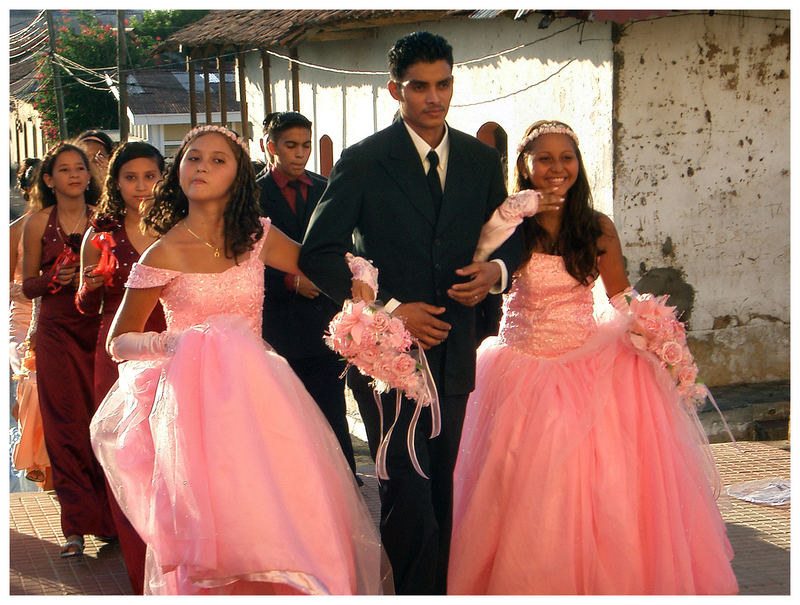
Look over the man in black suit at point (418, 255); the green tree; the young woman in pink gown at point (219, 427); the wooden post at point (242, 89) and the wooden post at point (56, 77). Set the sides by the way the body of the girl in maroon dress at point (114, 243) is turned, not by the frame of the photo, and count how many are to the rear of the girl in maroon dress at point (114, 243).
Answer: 3

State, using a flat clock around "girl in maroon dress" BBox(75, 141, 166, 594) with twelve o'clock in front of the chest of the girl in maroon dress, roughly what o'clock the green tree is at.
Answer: The green tree is roughly at 6 o'clock from the girl in maroon dress.

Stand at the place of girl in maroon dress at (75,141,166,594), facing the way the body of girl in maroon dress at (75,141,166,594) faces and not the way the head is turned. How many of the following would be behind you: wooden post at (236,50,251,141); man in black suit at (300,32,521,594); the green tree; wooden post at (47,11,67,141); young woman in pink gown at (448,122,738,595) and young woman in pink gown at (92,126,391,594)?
3

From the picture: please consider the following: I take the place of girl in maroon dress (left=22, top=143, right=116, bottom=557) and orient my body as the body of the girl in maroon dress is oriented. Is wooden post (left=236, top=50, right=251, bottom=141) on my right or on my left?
on my left

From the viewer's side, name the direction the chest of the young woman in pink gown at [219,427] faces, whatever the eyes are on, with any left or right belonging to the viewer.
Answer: facing the viewer

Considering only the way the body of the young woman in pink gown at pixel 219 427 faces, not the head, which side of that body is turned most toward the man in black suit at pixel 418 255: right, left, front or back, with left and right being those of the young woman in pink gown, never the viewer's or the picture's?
left

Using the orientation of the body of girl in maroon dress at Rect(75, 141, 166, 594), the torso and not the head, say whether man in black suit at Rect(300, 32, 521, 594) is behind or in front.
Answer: in front

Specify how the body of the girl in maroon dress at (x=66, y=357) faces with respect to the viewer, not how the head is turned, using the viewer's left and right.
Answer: facing the viewer and to the right of the viewer

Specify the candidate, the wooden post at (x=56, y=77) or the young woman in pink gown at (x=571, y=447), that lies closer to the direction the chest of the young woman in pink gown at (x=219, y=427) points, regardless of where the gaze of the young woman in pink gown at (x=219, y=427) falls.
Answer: the young woman in pink gown

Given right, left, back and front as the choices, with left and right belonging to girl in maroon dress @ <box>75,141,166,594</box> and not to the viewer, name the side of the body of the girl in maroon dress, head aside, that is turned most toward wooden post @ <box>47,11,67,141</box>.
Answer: back

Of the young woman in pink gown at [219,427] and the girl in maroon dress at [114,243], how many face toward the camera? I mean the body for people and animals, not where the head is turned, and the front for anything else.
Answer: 2

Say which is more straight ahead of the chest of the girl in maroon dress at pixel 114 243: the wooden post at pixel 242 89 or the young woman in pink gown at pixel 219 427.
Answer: the young woman in pink gown

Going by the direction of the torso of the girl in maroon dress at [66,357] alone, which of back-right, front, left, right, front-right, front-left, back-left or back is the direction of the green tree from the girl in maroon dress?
back-left
